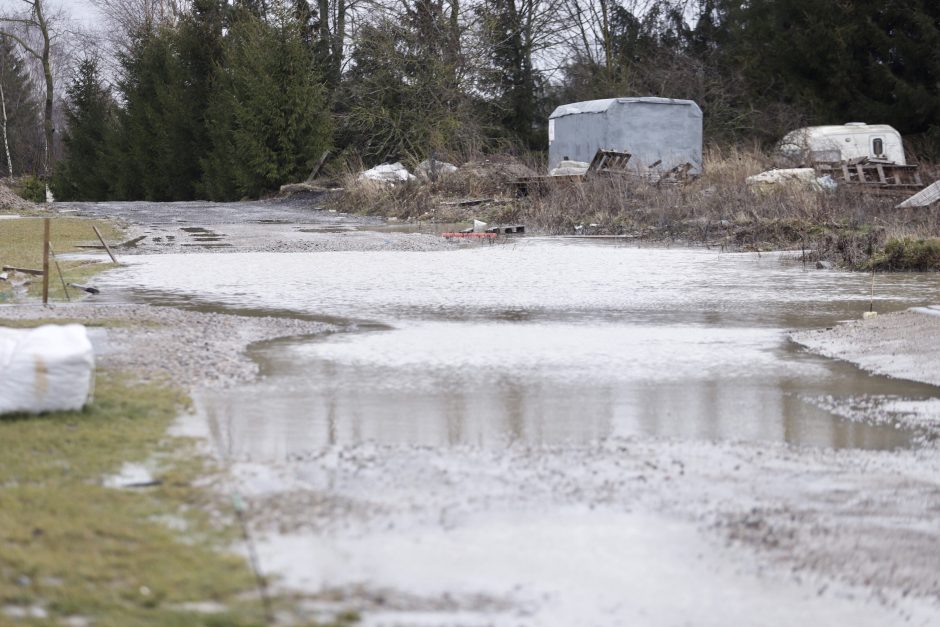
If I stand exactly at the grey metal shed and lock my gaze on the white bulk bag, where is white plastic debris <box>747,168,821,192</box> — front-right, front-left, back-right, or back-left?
front-left

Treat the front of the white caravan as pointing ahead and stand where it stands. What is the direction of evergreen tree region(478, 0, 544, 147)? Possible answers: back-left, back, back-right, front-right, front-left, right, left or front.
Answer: front-right

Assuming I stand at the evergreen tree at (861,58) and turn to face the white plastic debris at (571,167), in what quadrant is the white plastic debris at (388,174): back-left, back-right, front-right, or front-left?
front-right

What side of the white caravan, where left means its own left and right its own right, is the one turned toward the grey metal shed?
front

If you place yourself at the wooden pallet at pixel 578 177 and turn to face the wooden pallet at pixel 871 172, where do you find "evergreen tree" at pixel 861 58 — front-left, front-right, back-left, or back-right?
front-left

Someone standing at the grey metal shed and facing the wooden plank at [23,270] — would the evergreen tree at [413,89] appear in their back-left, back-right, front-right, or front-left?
back-right

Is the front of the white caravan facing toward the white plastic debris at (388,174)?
yes

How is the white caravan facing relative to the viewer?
to the viewer's left

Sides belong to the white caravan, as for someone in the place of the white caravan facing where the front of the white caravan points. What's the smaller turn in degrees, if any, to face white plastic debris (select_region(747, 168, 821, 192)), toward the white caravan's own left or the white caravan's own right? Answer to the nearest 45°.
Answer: approximately 90° to the white caravan's own left

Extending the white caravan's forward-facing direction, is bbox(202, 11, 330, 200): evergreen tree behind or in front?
in front

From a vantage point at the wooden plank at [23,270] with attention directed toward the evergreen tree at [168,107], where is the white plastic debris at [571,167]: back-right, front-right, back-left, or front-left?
front-right

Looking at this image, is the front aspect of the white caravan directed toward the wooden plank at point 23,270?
no

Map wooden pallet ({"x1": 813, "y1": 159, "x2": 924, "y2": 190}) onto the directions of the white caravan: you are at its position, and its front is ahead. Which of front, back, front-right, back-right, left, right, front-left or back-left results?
left

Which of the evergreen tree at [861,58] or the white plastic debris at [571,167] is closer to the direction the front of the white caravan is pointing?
the white plastic debris

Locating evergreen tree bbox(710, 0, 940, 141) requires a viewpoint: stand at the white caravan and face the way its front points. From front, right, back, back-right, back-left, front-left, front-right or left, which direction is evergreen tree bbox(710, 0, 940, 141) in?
right
